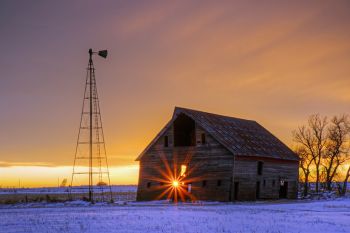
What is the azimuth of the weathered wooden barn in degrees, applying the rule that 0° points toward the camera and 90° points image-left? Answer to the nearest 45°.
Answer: approximately 45°
